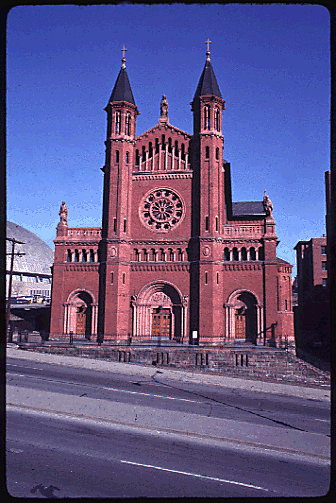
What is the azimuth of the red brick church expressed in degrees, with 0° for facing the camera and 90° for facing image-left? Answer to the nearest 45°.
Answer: approximately 0°
